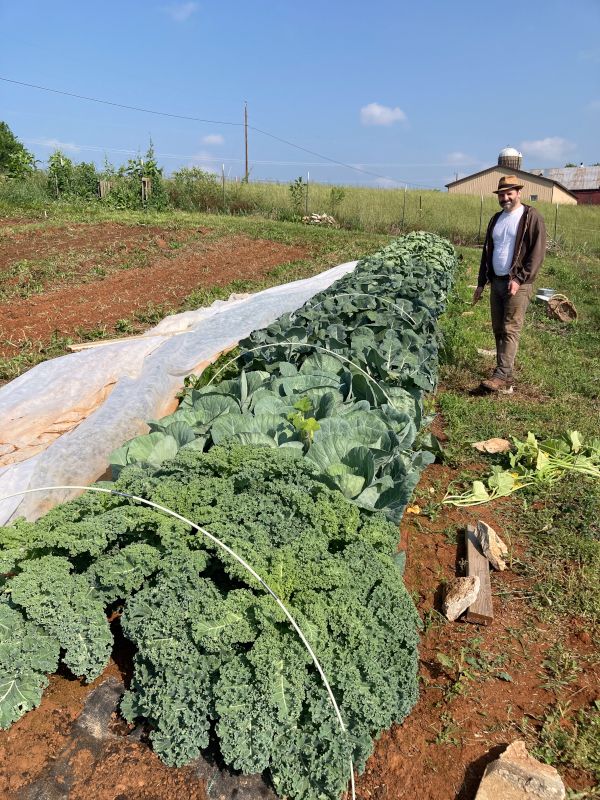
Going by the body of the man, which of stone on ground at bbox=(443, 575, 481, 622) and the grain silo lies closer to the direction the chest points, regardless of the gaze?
the stone on ground

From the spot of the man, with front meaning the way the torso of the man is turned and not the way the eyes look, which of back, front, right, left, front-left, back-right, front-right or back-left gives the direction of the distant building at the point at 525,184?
back-right

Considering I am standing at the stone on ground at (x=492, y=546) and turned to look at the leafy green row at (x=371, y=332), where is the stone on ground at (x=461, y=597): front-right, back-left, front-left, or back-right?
back-left

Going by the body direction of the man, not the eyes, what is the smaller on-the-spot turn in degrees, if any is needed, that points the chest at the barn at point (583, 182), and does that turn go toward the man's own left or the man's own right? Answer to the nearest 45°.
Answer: approximately 135° to the man's own right

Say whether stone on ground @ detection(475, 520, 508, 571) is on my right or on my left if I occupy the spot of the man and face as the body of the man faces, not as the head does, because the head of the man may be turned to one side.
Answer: on my left

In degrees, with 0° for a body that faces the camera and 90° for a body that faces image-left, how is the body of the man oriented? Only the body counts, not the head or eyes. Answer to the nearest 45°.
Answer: approximately 45°

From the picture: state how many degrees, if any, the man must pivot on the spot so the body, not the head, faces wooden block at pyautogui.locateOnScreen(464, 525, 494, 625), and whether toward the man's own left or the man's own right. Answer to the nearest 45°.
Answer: approximately 45° to the man's own left

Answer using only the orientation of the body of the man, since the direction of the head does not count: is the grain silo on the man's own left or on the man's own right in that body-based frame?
on the man's own right

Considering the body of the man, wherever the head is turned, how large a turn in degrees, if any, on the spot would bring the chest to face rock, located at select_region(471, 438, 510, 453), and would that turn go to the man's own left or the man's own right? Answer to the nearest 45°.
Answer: approximately 45° to the man's own left

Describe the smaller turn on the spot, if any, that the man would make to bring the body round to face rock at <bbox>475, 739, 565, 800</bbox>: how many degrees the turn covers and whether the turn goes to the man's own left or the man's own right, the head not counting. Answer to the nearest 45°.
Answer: approximately 45° to the man's own left

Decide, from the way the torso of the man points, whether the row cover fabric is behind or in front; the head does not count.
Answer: in front
